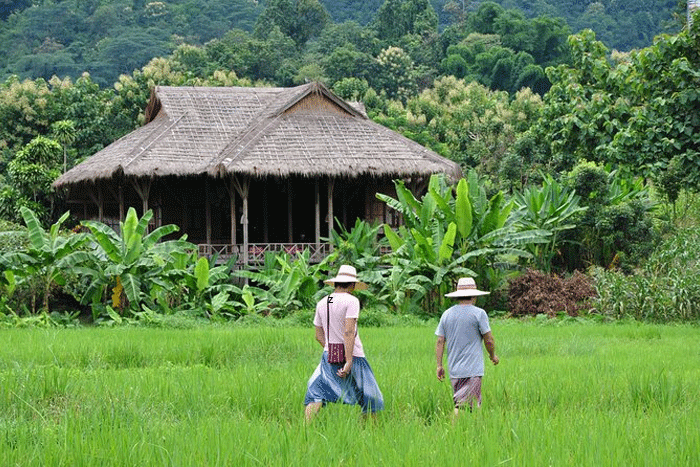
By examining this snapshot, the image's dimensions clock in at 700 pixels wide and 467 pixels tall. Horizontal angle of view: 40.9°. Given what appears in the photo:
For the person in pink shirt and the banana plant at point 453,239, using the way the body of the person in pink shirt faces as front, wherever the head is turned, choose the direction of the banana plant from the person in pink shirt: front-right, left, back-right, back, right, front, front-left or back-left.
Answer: front-left

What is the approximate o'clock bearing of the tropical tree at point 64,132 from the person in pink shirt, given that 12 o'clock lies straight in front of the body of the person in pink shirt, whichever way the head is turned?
The tropical tree is roughly at 10 o'clock from the person in pink shirt.

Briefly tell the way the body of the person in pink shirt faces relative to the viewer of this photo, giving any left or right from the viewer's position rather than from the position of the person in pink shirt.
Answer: facing away from the viewer and to the right of the viewer

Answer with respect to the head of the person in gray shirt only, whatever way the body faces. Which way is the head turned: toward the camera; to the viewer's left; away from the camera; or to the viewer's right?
away from the camera

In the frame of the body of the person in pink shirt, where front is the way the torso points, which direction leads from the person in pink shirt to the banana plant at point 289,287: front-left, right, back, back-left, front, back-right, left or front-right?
front-left

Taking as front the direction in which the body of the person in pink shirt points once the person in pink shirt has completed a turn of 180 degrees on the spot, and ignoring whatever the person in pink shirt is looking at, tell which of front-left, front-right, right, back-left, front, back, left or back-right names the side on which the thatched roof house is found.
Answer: back-right

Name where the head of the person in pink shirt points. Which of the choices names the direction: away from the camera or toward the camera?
away from the camera

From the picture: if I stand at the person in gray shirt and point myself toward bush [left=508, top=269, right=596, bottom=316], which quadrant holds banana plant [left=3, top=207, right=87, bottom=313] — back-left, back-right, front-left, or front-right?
front-left

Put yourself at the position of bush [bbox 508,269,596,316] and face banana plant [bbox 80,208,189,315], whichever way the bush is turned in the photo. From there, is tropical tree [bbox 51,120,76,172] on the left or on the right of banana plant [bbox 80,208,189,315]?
right

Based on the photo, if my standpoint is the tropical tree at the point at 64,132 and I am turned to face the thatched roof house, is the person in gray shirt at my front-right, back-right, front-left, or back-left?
front-right
